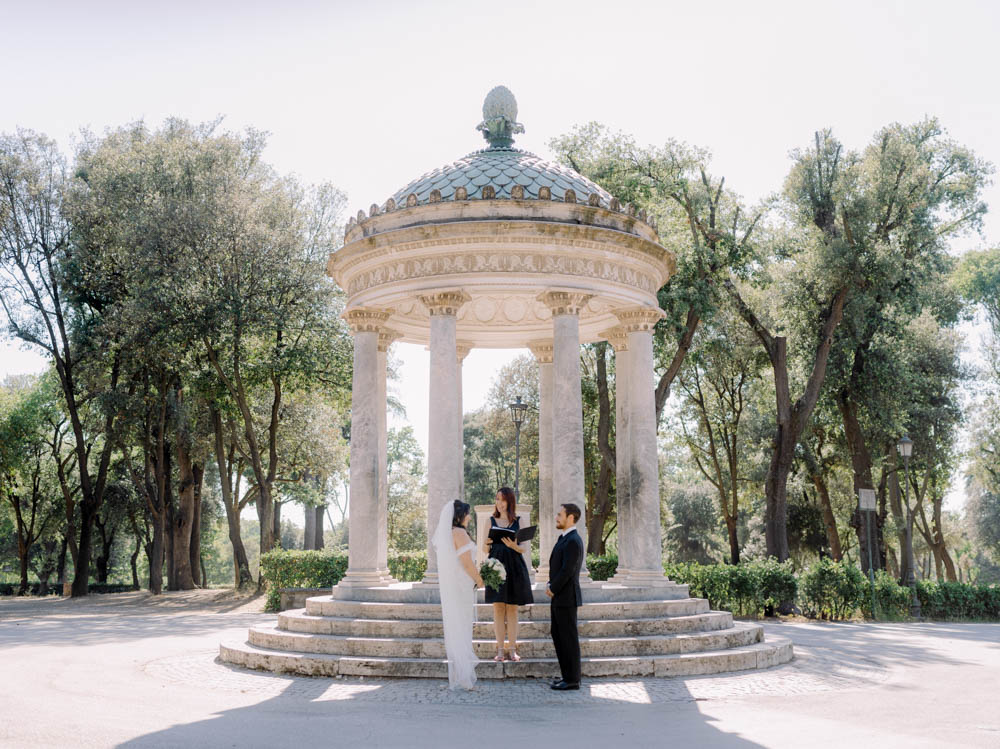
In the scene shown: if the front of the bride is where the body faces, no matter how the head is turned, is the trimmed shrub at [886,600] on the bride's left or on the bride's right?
on the bride's left

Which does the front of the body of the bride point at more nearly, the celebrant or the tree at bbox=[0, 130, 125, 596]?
the celebrant

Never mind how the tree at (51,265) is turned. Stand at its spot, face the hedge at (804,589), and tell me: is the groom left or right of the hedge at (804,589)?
right

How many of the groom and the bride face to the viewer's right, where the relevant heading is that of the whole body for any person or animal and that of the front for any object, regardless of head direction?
1

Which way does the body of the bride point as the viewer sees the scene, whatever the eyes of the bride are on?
to the viewer's right

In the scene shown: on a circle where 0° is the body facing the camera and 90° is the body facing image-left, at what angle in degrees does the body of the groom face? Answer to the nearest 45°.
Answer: approximately 90°

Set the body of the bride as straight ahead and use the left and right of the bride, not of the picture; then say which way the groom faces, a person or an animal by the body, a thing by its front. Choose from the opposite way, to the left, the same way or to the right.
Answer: the opposite way

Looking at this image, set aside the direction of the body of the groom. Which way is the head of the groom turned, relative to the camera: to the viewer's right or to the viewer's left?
to the viewer's left

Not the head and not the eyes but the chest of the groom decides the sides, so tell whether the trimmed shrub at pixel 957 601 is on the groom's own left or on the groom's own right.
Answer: on the groom's own right

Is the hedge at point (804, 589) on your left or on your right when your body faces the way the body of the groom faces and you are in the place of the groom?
on your right

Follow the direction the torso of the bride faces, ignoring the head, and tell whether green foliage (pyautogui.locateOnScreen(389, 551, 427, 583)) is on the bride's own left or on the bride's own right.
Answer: on the bride's own left
